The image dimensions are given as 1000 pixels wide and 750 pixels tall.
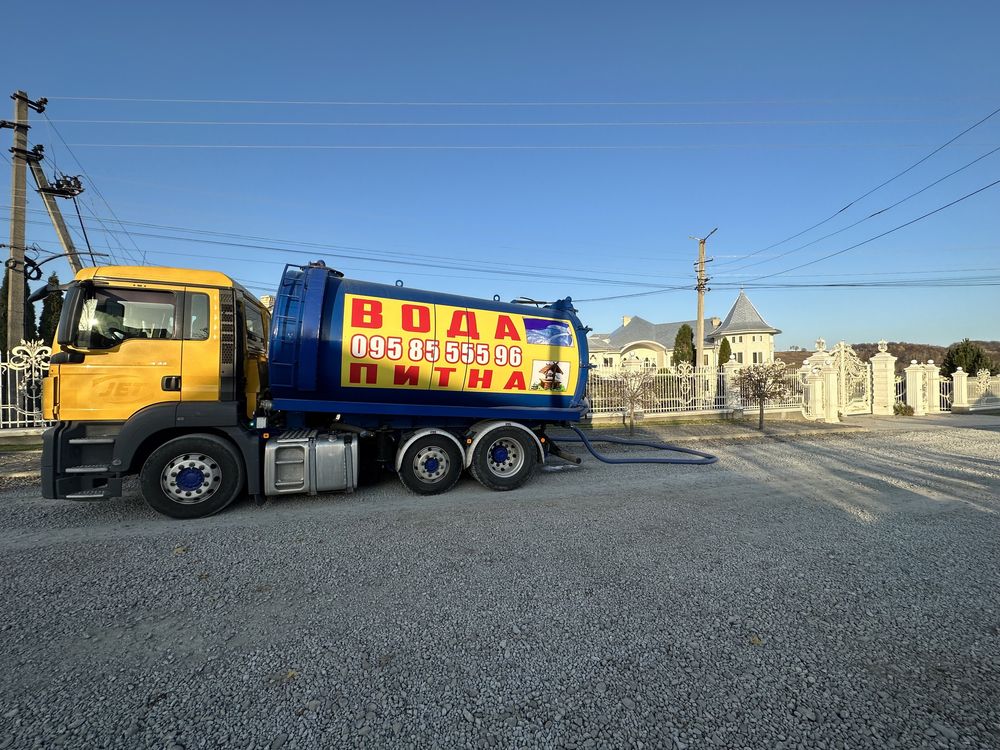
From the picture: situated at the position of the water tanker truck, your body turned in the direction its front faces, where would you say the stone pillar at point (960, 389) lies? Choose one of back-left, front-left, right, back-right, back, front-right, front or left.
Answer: back

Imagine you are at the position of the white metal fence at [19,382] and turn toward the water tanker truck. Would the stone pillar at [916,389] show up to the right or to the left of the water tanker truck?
left

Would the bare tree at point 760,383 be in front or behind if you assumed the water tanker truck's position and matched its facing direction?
behind

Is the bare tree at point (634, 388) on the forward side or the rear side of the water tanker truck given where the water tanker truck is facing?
on the rear side

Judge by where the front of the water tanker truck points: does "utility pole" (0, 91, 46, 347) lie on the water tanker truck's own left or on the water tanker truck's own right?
on the water tanker truck's own right

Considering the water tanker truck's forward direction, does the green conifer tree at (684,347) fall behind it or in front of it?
behind

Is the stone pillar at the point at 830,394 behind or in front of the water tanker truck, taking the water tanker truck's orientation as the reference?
behind

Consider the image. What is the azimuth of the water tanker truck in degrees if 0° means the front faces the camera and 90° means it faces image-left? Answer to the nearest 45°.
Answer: approximately 90°

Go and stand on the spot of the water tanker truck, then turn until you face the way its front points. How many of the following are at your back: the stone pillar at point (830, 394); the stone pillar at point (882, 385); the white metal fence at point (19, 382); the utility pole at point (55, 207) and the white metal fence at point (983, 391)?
3

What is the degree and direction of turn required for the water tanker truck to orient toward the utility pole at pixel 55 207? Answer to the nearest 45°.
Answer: approximately 45° to its right

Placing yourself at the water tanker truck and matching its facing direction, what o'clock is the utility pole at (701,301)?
The utility pole is roughly at 5 o'clock from the water tanker truck.

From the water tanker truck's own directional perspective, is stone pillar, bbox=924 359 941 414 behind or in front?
behind

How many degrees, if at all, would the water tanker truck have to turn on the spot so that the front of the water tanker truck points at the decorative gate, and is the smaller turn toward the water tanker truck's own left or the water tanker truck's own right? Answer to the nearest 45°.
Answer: approximately 180°
